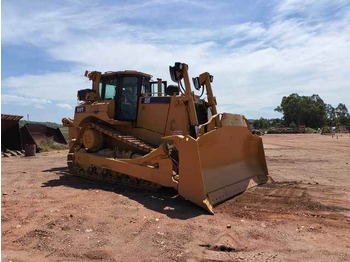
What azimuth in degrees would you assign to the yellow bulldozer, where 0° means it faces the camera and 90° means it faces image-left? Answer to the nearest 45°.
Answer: approximately 315°
